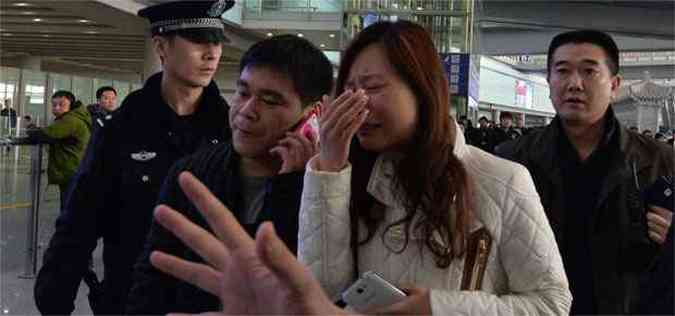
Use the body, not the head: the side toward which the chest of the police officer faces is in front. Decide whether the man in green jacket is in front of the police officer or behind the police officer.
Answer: behind

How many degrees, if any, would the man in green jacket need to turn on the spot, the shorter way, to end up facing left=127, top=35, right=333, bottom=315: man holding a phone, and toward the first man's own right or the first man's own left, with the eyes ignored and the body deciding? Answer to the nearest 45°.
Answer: approximately 90° to the first man's own left

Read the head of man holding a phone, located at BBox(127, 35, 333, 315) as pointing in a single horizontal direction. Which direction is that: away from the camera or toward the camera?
toward the camera

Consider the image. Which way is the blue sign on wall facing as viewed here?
toward the camera

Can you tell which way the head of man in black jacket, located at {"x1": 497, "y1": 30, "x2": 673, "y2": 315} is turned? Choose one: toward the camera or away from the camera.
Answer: toward the camera
